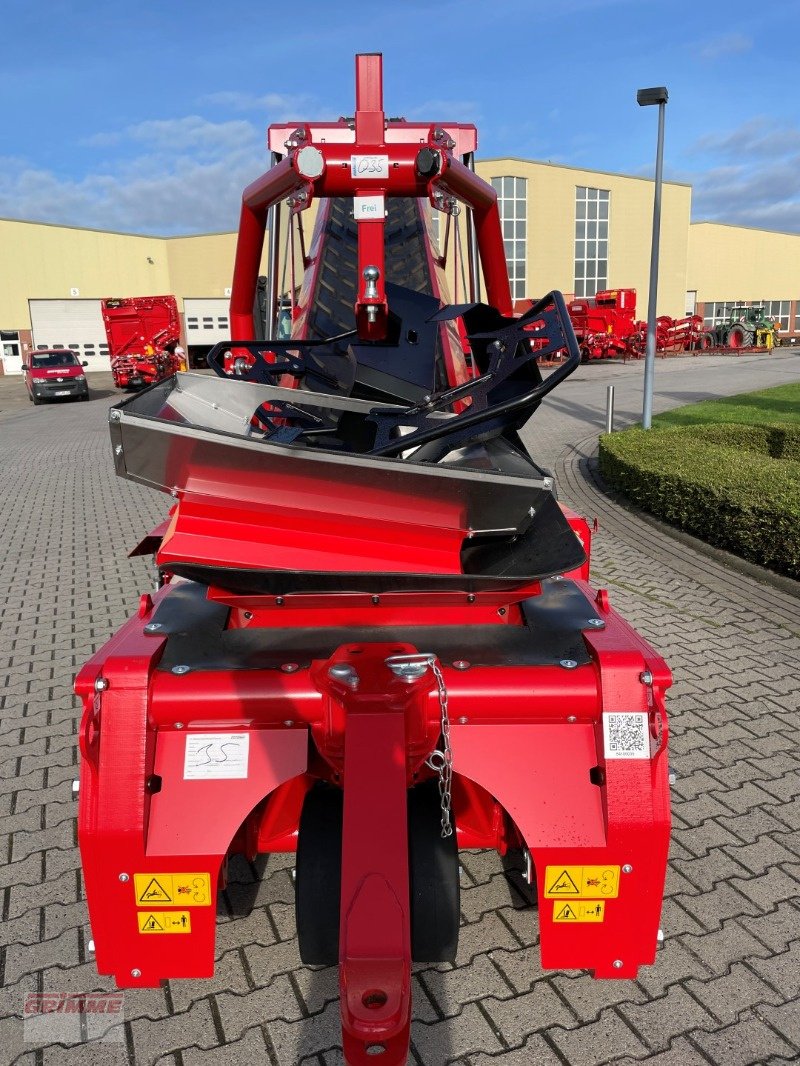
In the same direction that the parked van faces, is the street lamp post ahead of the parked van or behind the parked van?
ahead

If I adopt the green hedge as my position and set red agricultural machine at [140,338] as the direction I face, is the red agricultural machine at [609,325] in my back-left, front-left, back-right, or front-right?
front-right

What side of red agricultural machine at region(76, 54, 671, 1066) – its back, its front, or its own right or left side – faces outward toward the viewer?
front

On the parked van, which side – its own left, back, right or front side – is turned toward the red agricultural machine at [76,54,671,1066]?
front

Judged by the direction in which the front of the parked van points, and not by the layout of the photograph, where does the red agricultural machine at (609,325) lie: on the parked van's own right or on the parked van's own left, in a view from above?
on the parked van's own left

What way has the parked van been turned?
toward the camera

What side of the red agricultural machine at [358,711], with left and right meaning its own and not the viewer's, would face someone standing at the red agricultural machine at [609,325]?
back

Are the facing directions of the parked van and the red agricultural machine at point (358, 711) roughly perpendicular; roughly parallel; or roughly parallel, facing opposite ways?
roughly parallel

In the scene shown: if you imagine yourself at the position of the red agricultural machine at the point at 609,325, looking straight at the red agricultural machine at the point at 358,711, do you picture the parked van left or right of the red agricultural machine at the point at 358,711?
right

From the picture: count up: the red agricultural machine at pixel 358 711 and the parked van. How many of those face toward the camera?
2

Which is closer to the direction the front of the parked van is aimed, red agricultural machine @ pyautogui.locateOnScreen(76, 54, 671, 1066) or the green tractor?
the red agricultural machine

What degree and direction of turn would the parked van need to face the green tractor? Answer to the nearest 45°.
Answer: approximately 90° to its left

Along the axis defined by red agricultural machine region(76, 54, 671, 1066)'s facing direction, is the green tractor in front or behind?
behind
